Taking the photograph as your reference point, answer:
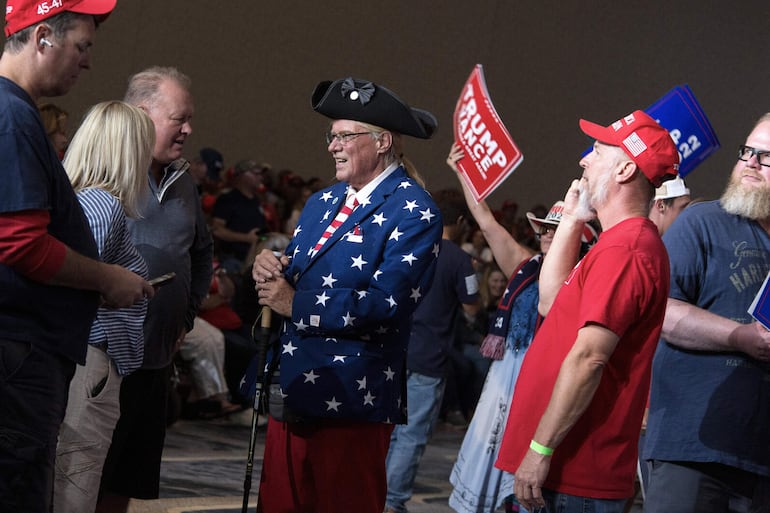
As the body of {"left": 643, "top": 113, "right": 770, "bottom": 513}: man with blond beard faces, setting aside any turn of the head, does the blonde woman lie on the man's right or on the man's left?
on the man's right

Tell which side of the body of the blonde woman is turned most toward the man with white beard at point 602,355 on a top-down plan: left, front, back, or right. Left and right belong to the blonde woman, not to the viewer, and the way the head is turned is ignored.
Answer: right

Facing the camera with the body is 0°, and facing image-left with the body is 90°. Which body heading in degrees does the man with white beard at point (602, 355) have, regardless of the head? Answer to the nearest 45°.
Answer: approximately 90°

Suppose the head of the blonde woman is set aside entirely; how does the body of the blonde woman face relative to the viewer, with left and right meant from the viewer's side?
facing away from the viewer and to the right of the viewer

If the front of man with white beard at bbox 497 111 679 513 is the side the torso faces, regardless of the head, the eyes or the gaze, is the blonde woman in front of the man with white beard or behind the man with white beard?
in front

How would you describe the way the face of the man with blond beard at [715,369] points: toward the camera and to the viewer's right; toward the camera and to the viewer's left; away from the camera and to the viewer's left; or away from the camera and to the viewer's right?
toward the camera and to the viewer's left

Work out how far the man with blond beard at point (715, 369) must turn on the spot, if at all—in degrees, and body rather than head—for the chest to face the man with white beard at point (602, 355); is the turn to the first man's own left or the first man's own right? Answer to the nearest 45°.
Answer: approximately 90° to the first man's own right

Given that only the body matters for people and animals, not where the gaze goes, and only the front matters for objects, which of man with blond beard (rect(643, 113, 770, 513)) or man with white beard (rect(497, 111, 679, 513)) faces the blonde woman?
man with white beard (rect(497, 111, 679, 513))

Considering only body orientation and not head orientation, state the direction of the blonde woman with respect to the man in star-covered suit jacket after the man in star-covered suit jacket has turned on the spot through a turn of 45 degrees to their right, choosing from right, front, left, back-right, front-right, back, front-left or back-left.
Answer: front

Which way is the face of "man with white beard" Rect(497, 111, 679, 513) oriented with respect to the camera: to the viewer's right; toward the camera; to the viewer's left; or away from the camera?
to the viewer's left

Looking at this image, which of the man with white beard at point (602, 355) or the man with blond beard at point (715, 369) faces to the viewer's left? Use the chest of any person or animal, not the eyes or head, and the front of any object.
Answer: the man with white beard at point (602, 355)

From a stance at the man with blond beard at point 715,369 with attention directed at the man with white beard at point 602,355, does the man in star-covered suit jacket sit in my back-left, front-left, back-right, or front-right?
front-right

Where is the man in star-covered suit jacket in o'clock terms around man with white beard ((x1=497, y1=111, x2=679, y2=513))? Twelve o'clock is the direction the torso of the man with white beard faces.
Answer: The man in star-covered suit jacket is roughly at 1 o'clock from the man with white beard.
